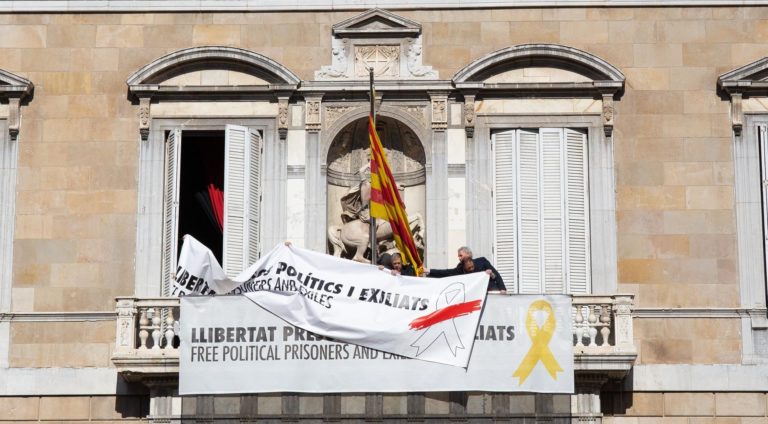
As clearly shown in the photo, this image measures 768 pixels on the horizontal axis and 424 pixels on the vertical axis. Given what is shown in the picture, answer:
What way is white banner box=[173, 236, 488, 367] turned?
toward the camera

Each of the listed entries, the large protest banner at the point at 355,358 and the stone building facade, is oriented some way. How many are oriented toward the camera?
2

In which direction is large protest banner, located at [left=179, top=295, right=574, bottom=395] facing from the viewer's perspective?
toward the camera

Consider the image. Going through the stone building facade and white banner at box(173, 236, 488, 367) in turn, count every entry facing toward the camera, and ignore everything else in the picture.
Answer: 2

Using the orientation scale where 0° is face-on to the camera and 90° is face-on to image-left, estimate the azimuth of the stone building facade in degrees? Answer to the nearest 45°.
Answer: approximately 0°
